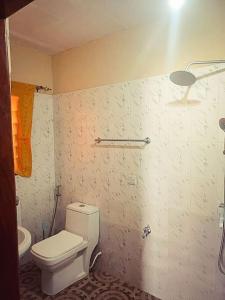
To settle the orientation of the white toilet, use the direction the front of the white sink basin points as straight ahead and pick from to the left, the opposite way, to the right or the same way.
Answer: to the right

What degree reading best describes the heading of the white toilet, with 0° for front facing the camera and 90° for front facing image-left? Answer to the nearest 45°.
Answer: approximately 45°

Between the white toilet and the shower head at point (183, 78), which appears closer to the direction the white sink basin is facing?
the shower head

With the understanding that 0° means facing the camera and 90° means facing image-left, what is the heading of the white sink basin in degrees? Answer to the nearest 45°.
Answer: approximately 315°
